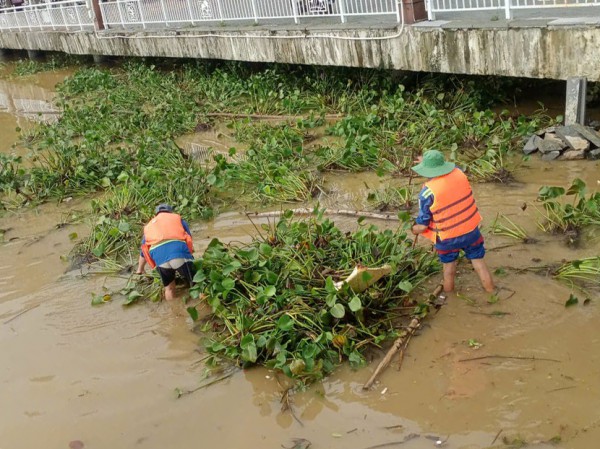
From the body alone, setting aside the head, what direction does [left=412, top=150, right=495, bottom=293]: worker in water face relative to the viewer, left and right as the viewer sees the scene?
facing away from the viewer and to the left of the viewer

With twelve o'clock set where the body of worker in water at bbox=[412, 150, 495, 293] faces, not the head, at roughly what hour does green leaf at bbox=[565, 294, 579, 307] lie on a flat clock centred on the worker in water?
The green leaf is roughly at 5 o'clock from the worker in water.

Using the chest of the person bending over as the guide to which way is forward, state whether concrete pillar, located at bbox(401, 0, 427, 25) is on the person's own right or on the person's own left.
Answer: on the person's own right

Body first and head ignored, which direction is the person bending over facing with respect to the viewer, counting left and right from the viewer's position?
facing away from the viewer

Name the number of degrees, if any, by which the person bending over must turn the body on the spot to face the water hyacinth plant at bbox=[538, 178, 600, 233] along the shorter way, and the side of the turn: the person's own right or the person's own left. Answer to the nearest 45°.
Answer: approximately 90° to the person's own right

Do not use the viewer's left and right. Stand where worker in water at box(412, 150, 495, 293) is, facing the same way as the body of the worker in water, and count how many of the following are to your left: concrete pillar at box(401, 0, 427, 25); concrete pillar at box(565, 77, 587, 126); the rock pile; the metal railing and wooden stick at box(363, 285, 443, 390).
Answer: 1

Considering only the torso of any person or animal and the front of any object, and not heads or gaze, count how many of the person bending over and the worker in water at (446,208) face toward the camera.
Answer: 0

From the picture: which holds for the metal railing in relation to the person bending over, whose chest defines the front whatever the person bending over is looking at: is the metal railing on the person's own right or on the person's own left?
on the person's own right

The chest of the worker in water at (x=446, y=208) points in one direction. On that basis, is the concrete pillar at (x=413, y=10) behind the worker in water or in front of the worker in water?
in front

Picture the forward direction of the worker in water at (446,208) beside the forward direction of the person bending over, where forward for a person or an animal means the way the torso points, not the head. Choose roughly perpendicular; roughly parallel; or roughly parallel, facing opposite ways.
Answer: roughly parallel

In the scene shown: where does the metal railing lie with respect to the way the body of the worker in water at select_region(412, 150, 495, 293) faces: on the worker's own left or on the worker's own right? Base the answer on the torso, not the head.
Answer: on the worker's own right

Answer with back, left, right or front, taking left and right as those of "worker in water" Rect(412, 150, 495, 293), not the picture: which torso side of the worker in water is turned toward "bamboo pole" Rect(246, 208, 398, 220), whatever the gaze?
front

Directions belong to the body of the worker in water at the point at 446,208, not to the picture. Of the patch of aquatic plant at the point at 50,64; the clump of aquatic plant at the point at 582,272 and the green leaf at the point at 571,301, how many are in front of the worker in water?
1

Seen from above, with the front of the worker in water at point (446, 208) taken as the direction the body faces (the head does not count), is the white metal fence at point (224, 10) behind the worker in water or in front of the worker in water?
in front

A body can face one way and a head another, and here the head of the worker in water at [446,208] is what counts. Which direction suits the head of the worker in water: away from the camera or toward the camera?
away from the camera
